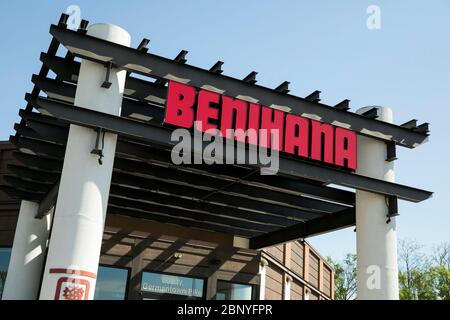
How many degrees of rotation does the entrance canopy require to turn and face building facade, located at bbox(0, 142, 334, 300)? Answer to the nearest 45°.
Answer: approximately 135° to its left

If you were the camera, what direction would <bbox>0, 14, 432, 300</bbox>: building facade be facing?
facing the viewer and to the right of the viewer
